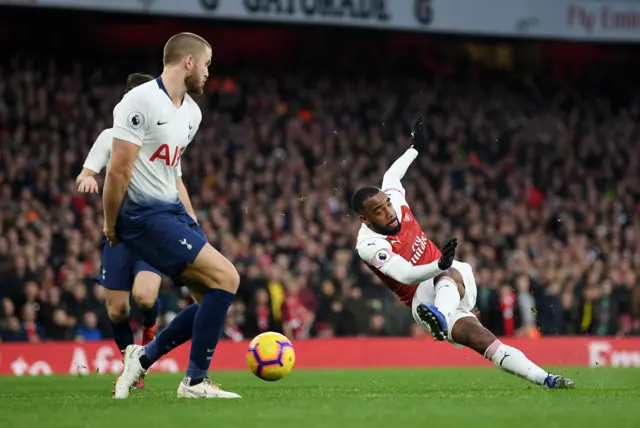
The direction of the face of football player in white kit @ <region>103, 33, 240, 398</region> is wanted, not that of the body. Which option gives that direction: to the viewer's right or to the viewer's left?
to the viewer's right

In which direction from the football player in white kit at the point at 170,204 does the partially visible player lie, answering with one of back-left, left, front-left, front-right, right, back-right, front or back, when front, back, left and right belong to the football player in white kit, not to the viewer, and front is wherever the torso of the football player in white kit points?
back-left

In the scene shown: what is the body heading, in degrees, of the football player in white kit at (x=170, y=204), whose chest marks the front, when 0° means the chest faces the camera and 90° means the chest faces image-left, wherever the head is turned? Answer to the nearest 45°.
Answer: approximately 315°

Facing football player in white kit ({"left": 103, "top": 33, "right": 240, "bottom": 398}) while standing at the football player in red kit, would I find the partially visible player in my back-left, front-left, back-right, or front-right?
front-right

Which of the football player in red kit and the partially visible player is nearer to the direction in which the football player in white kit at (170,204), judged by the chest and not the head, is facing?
the football player in red kit
